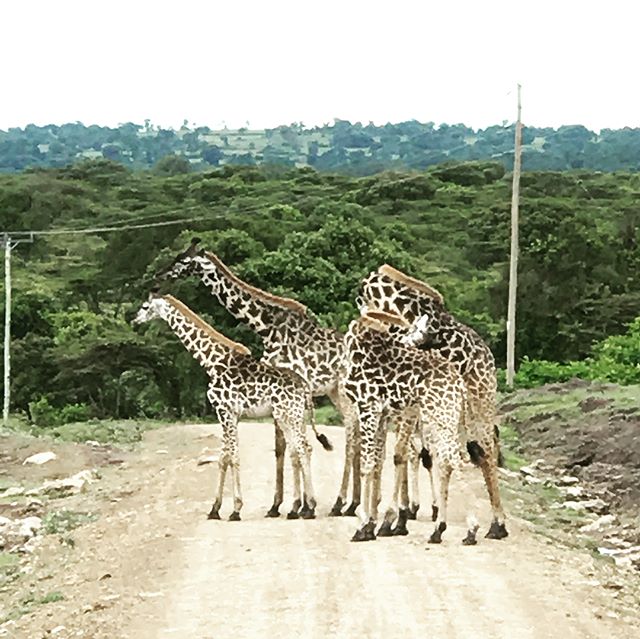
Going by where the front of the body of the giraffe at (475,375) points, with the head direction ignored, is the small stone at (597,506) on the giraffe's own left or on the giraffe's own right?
on the giraffe's own right

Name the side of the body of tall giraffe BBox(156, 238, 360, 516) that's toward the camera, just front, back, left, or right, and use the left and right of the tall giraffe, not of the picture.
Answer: left

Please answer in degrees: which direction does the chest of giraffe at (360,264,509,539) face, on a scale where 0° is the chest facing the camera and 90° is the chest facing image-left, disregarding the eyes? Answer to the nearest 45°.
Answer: approximately 90°

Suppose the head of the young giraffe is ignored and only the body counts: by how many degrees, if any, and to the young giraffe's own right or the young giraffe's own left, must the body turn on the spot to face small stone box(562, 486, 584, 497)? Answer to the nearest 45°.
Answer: approximately 135° to the young giraffe's own right

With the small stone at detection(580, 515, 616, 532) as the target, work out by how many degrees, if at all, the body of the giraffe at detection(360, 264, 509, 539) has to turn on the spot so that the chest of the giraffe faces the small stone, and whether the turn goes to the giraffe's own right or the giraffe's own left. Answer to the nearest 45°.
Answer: approximately 135° to the giraffe's own right

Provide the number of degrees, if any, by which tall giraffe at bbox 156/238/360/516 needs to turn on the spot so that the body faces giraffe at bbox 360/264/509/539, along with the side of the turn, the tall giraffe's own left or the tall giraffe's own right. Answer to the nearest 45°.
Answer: approximately 135° to the tall giraffe's own left

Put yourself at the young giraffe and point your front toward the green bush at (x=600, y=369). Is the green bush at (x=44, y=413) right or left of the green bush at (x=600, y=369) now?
left
